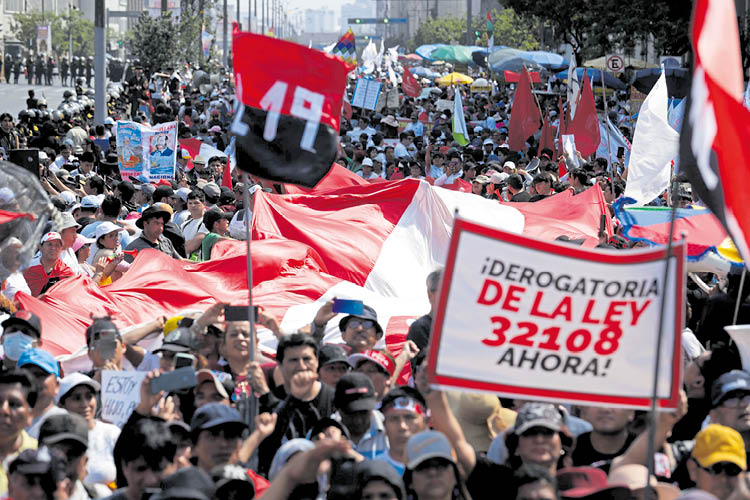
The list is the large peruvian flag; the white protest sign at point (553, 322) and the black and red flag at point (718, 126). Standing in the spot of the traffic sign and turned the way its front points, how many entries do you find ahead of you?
3

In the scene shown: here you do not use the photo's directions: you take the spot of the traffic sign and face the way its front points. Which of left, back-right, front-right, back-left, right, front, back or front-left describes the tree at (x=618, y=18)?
back

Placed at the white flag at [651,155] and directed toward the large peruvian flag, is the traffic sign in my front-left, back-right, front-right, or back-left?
back-right

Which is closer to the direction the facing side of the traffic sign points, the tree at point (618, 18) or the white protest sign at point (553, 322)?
the white protest sign

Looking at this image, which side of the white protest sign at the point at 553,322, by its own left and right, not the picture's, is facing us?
front

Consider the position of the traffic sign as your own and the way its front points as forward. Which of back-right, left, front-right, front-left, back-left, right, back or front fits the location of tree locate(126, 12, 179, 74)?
back-right

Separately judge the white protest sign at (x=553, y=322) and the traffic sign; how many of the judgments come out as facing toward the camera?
2

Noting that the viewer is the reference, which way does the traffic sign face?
facing the viewer

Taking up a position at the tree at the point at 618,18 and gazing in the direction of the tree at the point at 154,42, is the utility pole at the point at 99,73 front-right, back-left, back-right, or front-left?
front-left

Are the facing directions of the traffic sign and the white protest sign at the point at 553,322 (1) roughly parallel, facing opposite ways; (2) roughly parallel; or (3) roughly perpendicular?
roughly parallel

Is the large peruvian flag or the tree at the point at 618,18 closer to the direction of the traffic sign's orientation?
the large peruvian flag

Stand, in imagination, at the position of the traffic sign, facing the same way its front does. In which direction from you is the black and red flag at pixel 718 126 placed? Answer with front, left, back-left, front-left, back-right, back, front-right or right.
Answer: front

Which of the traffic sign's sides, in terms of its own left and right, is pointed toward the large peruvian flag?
front

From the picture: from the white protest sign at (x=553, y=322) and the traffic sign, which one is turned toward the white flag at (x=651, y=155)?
the traffic sign

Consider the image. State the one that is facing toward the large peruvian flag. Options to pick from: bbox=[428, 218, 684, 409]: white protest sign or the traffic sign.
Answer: the traffic sign

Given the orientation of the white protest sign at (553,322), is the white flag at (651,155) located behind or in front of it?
behind

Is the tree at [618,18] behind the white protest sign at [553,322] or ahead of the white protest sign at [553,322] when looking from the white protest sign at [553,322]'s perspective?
behind

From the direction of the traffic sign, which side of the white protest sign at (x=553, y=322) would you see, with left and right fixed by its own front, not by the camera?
back
